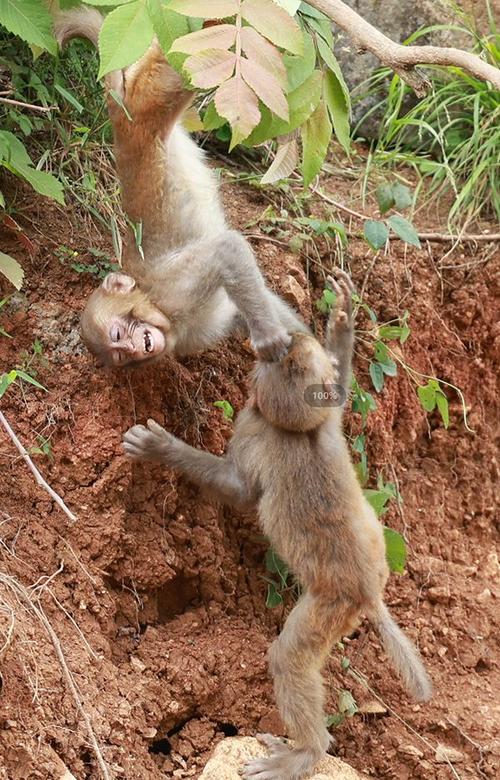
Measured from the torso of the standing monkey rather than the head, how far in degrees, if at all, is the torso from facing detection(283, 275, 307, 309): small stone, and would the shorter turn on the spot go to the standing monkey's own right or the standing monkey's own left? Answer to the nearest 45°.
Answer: approximately 45° to the standing monkey's own right

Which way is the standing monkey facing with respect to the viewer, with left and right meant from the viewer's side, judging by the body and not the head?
facing away from the viewer and to the left of the viewer

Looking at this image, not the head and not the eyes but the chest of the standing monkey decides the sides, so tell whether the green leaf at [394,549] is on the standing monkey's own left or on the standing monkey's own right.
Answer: on the standing monkey's own right

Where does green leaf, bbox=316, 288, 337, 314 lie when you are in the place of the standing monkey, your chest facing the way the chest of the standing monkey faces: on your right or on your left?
on your right

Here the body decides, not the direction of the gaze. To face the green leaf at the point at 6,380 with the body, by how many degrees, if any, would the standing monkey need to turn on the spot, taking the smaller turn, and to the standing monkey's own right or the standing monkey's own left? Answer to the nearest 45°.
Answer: approximately 45° to the standing monkey's own left

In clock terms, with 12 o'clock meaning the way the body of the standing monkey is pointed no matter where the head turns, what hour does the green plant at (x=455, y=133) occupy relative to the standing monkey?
The green plant is roughly at 2 o'clock from the standing monkey.
